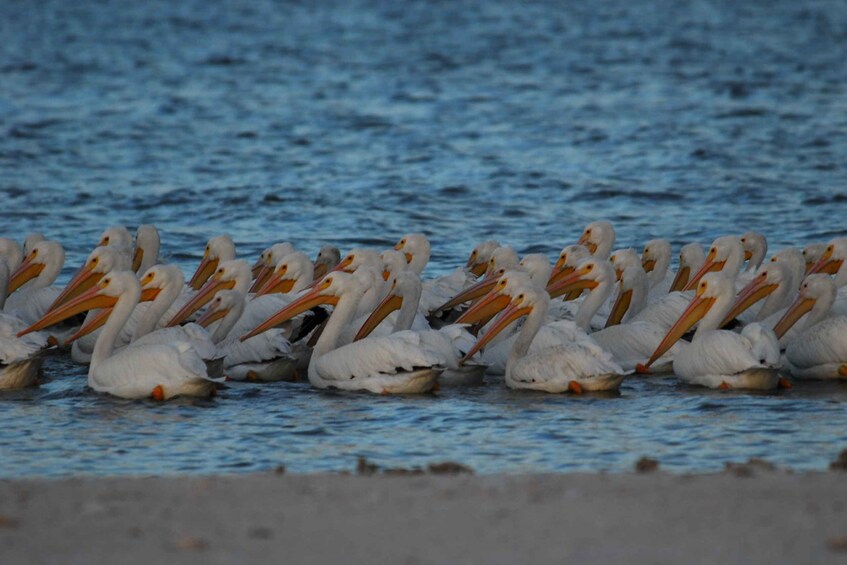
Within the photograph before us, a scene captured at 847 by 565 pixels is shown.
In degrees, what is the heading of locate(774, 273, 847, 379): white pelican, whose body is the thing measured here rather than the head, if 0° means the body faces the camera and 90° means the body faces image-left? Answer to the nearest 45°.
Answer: approximately 90°

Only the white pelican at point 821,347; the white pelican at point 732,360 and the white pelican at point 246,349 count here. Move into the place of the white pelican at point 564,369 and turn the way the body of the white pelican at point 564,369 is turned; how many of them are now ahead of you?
1

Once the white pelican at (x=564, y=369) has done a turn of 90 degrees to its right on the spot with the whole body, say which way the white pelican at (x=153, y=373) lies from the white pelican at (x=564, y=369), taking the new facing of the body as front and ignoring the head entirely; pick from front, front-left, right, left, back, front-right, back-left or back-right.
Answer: left

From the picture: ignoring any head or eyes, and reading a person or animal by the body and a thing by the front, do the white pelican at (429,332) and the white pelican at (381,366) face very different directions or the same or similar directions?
same or similar directions

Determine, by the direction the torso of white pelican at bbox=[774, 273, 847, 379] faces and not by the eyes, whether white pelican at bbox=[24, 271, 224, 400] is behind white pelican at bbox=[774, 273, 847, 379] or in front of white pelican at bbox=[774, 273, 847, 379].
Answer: in front

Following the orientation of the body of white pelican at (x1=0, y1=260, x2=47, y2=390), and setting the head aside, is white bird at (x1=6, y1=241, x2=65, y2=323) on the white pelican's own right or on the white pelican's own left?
on the white pelican's own right

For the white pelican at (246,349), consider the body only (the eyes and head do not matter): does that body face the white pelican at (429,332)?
no

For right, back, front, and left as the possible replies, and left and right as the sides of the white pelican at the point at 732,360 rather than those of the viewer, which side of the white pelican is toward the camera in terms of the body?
left

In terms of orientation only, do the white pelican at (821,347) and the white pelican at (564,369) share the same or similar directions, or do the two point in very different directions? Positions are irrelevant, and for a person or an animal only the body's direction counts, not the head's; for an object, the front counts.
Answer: same or similar directions

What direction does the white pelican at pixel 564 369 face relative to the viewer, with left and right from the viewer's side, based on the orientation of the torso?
facing to the left of the viewer

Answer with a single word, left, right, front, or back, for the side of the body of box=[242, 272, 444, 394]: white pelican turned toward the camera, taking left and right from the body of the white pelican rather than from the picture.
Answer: left

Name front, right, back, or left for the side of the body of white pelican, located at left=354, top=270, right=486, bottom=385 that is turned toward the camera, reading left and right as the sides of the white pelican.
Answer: left

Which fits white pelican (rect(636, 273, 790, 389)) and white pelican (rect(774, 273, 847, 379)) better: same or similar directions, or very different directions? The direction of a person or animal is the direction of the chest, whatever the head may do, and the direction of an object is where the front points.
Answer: same or similar directions

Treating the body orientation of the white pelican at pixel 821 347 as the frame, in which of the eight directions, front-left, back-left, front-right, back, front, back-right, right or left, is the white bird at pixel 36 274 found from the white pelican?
front

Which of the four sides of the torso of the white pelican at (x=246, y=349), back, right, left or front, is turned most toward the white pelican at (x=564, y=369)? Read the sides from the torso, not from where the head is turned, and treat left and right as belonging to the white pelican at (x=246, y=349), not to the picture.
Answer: back

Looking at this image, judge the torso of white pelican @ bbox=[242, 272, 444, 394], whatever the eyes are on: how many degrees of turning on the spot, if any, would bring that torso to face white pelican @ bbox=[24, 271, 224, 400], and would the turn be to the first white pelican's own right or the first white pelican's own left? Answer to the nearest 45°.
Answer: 0° — it already faces it

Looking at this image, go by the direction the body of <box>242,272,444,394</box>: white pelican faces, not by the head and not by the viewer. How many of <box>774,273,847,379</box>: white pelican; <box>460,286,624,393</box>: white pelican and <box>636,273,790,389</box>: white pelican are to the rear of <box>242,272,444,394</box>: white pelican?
3

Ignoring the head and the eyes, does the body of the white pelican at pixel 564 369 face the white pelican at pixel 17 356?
yes

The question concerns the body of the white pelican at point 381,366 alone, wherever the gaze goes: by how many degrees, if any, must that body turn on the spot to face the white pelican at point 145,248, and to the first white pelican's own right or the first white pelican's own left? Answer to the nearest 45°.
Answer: approximately 45° to the first white pelican's own right
